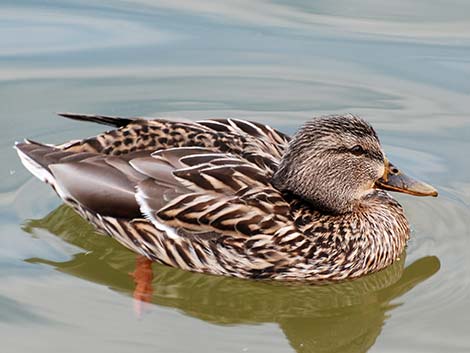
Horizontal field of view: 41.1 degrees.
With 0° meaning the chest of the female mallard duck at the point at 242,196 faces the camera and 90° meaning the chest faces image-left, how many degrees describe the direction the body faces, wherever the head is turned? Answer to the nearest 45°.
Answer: approximately 270°
